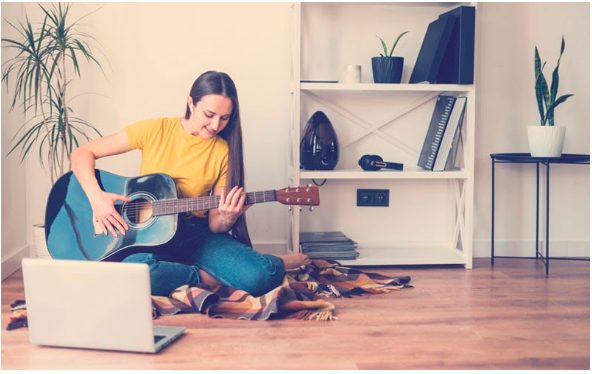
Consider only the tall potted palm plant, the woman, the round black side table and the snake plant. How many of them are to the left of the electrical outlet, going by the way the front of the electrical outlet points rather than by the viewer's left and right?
2

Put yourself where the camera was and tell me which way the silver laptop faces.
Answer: facing away from the viewer and to the right of the viewer

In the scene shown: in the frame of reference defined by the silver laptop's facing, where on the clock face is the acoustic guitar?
The acoustic guitar is roughly at 11 o'clock from the silver laptop.
